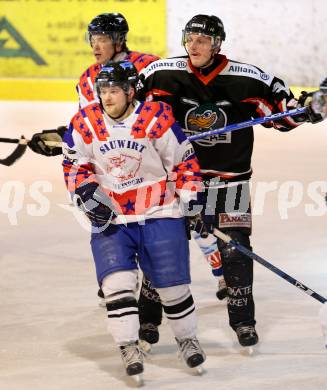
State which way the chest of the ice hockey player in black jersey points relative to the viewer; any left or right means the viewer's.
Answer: facing the viewer

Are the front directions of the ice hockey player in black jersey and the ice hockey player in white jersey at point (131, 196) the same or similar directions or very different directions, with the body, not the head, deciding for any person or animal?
same or similar directions

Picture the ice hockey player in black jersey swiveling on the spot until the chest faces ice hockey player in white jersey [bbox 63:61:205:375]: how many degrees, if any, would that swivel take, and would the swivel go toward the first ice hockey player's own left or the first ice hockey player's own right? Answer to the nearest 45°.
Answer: approximately 45° to the first ice hockey player's own right

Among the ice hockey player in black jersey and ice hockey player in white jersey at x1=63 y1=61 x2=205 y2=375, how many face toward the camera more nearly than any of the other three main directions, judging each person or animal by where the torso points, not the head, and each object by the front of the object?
2

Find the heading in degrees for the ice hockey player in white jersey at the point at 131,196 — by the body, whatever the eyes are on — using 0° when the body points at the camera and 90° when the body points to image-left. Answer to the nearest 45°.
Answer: approximately 0°

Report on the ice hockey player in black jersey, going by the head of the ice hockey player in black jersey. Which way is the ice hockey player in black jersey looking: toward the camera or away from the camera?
toward the camera

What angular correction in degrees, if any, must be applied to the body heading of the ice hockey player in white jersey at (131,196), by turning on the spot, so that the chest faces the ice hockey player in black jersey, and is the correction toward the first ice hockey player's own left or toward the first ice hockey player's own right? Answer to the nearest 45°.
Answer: approximately 135° to the first ice hockey player's own left
